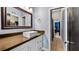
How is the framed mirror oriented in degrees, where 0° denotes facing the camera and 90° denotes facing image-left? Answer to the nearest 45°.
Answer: approximately 315°
